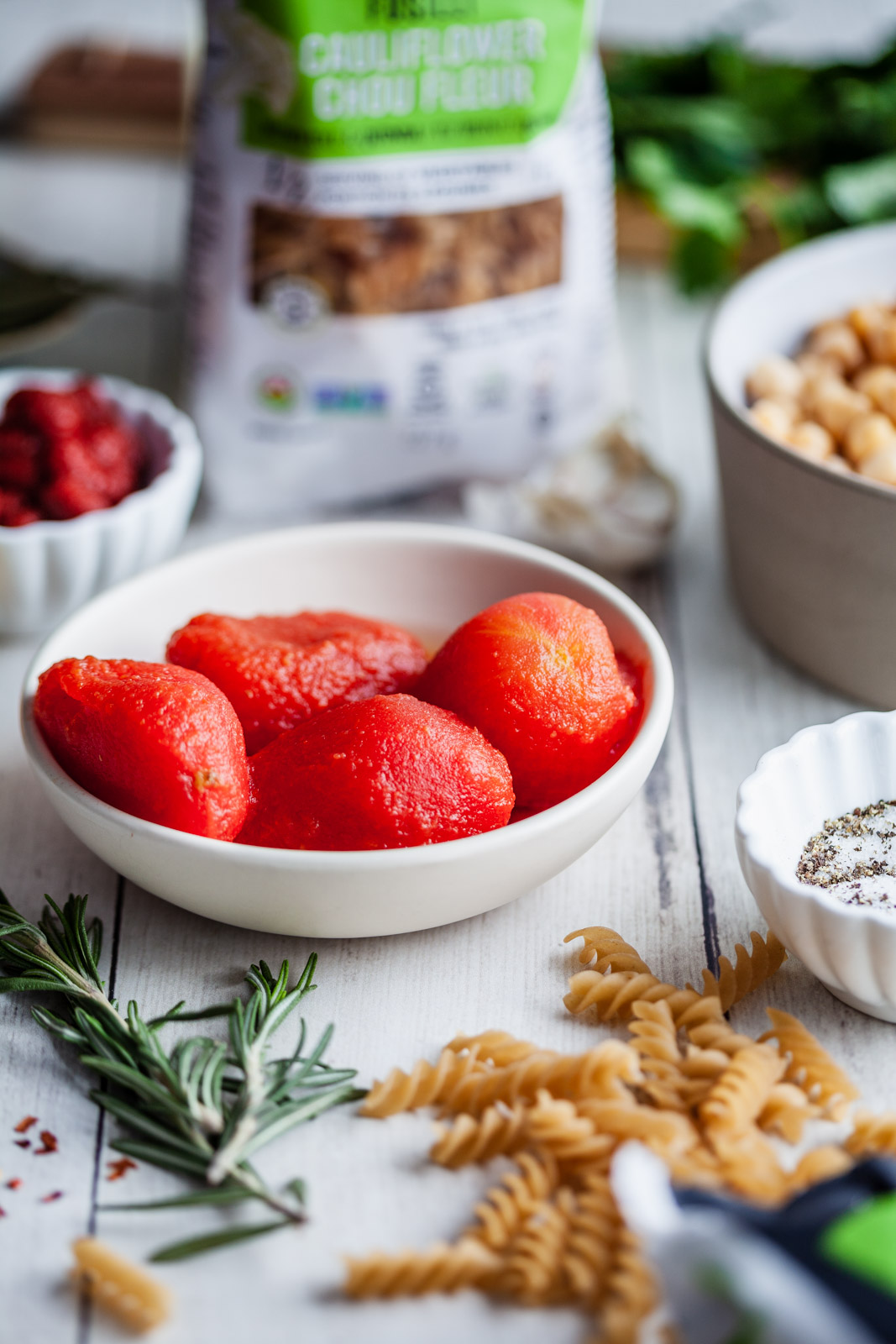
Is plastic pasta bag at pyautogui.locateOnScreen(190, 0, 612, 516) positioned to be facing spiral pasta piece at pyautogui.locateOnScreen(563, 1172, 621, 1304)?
yes

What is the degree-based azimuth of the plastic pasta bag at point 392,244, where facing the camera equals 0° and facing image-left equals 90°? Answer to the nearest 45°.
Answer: approximately 0°

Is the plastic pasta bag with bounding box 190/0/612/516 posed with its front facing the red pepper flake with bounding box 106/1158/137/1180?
yes

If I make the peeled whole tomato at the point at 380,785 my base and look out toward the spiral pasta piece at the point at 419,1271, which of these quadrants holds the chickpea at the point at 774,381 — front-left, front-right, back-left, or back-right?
back-left
